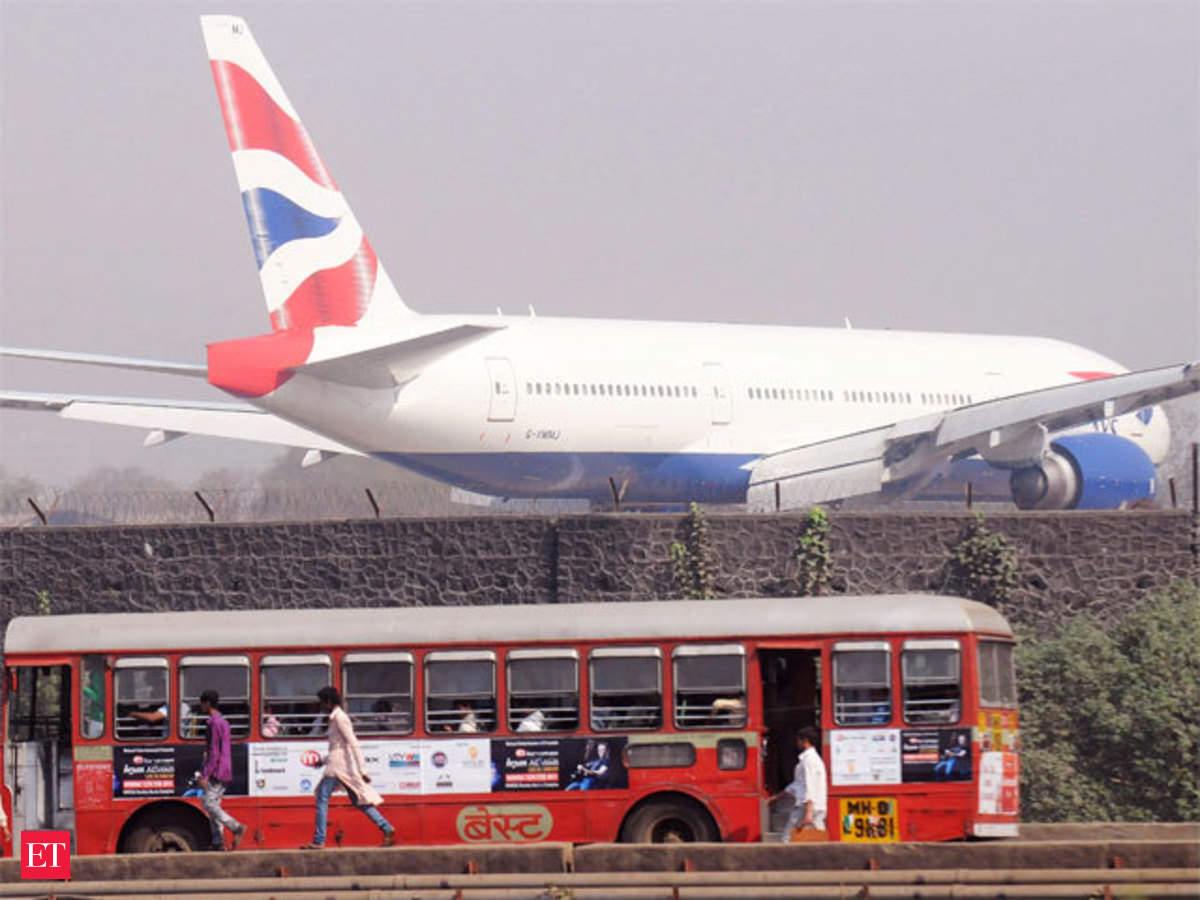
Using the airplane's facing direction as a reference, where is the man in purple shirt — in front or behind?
behind

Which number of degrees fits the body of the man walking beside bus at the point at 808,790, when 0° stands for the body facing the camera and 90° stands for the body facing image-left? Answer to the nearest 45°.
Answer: approximately 90°

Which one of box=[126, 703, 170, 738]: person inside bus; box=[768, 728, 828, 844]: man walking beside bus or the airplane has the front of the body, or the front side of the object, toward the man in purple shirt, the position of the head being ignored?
the man walking beside bus

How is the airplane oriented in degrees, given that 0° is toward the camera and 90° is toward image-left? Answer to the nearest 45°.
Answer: approximately 225°

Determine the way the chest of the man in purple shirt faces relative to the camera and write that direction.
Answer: to the viewer's left

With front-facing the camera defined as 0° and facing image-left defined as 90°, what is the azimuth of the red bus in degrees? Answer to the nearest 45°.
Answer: approximately 90°

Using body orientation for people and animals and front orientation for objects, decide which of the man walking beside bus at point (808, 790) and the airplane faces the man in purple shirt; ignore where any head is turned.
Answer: the man walking beside bus

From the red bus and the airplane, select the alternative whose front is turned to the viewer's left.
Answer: the red bus

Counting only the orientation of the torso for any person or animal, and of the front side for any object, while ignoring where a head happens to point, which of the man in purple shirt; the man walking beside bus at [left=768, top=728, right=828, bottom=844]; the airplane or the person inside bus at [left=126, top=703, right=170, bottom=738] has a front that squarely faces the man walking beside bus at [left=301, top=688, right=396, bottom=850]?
the man walking beside bus at [left=768, top=728, right=828, bottom=844]

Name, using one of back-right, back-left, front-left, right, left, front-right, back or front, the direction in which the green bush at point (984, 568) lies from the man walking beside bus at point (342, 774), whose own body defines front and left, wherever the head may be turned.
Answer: back-right

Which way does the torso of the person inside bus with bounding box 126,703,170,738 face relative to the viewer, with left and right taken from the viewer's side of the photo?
facing to the left of the viewer

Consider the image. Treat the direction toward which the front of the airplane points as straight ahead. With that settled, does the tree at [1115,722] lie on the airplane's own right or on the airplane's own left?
on the airplane's own right
